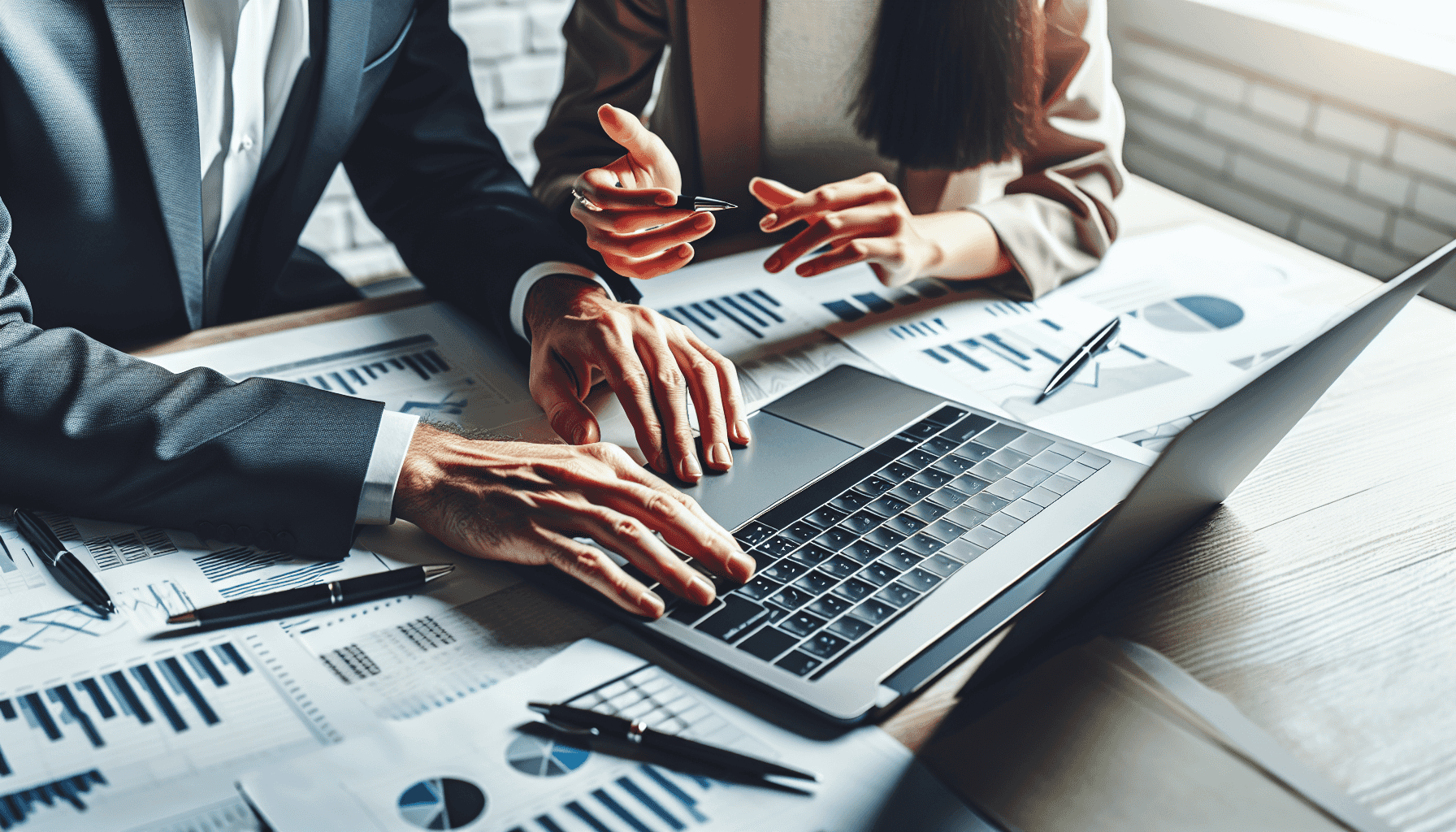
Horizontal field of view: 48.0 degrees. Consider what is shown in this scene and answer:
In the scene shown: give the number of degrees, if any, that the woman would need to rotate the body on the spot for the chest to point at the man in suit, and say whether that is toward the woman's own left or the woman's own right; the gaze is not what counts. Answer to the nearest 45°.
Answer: approximately 45° to the woman's own right

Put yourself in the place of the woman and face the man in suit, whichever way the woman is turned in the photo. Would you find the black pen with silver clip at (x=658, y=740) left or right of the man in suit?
left

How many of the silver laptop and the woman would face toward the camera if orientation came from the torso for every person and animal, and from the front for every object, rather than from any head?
1
